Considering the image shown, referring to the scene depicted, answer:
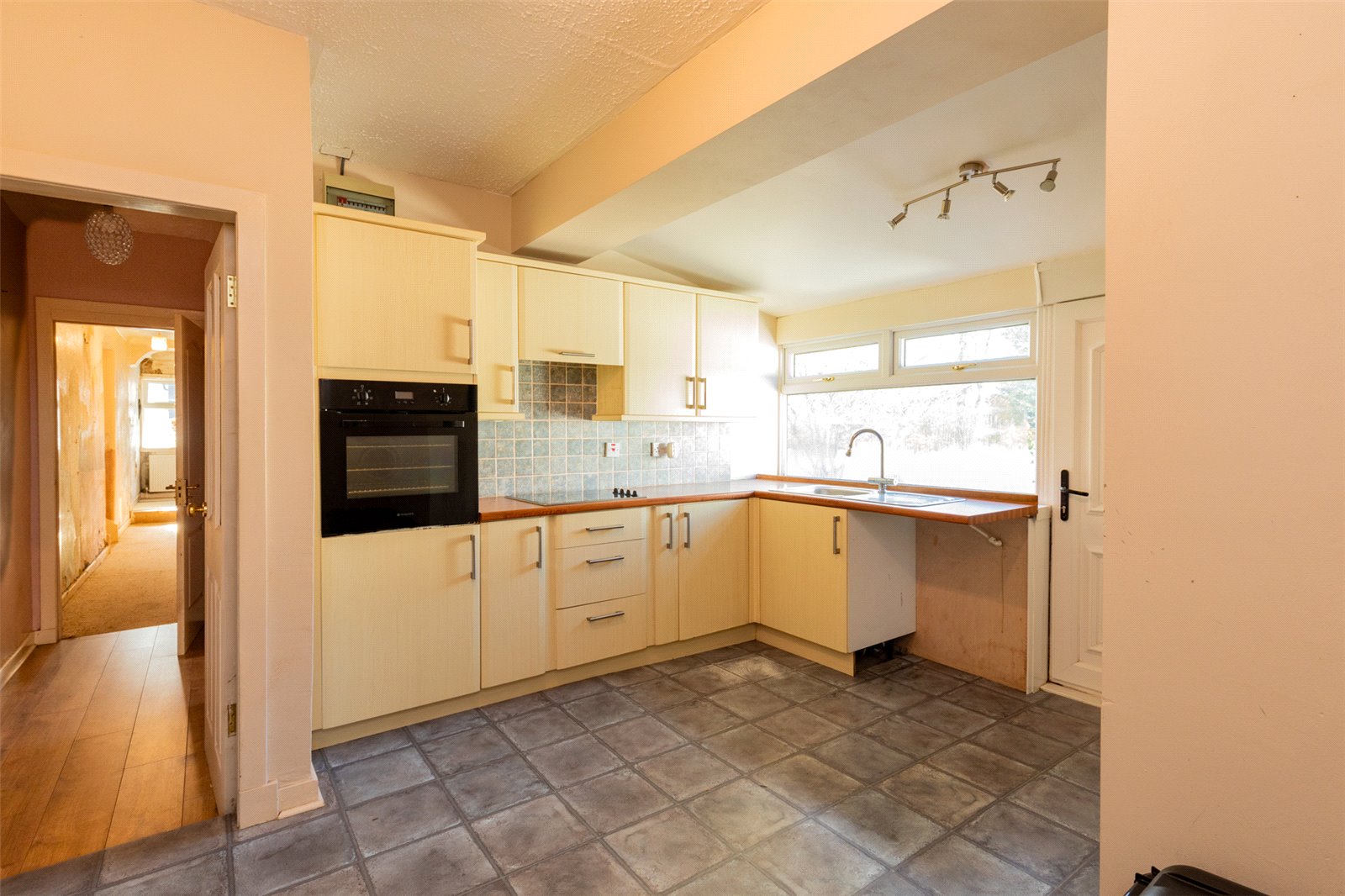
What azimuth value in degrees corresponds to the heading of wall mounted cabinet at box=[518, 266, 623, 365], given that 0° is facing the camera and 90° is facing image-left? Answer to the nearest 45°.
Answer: approximately 315°

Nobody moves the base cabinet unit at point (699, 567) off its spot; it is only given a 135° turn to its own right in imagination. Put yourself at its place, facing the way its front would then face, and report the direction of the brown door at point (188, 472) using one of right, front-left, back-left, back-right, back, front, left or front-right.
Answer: front

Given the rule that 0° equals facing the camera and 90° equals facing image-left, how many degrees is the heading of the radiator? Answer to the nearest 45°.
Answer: approximately 0°

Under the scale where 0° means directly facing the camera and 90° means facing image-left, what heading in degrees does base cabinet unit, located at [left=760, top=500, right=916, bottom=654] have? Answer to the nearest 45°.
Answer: approximately 45°
